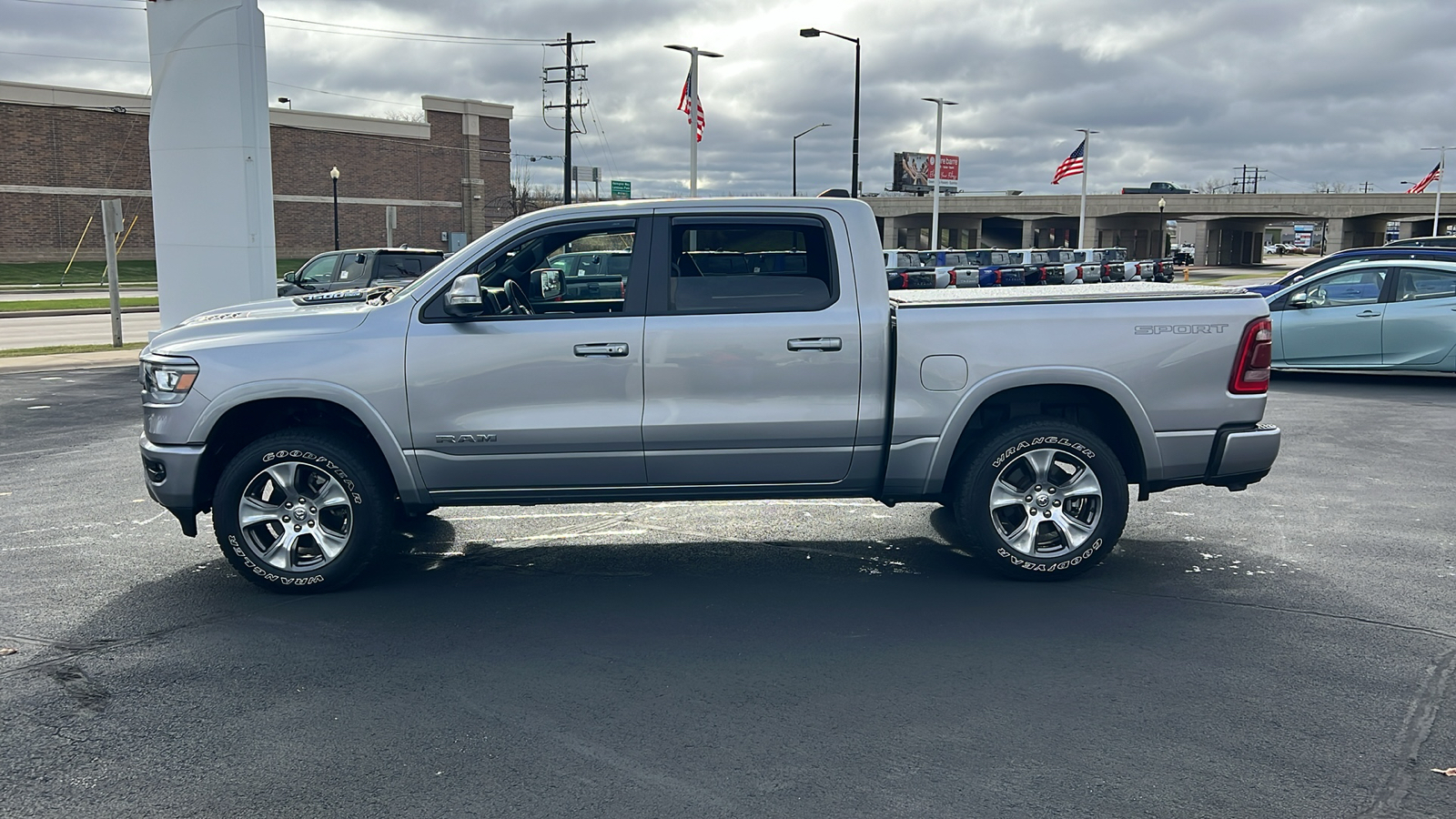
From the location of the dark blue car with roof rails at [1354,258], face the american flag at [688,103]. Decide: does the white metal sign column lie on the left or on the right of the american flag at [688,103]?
left

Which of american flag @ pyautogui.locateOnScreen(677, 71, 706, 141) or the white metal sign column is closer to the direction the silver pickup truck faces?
the white metal sign column

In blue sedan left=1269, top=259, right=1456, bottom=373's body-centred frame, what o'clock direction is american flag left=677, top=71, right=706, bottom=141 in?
The american flag is roughly at 1 o'clock from the blue sedan.

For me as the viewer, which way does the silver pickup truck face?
facing to the left of the viewer

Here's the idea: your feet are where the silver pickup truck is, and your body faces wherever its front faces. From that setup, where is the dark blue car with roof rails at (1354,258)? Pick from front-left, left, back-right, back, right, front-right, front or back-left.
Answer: back-right

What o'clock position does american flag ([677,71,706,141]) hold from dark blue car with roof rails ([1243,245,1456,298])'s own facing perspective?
The american flag is roughly at 1 o'clock from the dark blue car with roof rails.

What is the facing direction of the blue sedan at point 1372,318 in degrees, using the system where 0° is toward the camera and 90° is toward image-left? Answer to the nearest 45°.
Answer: approximately 90°

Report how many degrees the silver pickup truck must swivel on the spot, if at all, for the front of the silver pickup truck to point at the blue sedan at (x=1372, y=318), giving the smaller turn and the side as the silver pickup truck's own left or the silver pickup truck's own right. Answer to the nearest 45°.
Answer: approximately 135° to the silver pickup truck's own right

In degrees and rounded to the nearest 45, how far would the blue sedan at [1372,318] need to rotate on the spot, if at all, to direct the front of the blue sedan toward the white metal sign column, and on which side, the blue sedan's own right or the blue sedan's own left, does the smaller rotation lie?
0° — it already faces it

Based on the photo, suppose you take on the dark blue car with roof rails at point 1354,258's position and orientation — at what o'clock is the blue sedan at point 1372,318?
the blue sedan at point 1372,318 is roughly at 9 o'clock from the dark blue car with roof rails at point 1354,258.

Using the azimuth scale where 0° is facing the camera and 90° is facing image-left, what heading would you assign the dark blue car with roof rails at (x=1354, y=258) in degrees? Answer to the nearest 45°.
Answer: approximately 90°

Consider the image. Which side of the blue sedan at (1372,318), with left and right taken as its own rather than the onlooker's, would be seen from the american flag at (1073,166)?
right

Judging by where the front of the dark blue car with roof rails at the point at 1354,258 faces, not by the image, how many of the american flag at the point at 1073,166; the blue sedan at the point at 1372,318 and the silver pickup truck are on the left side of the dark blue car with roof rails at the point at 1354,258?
2
